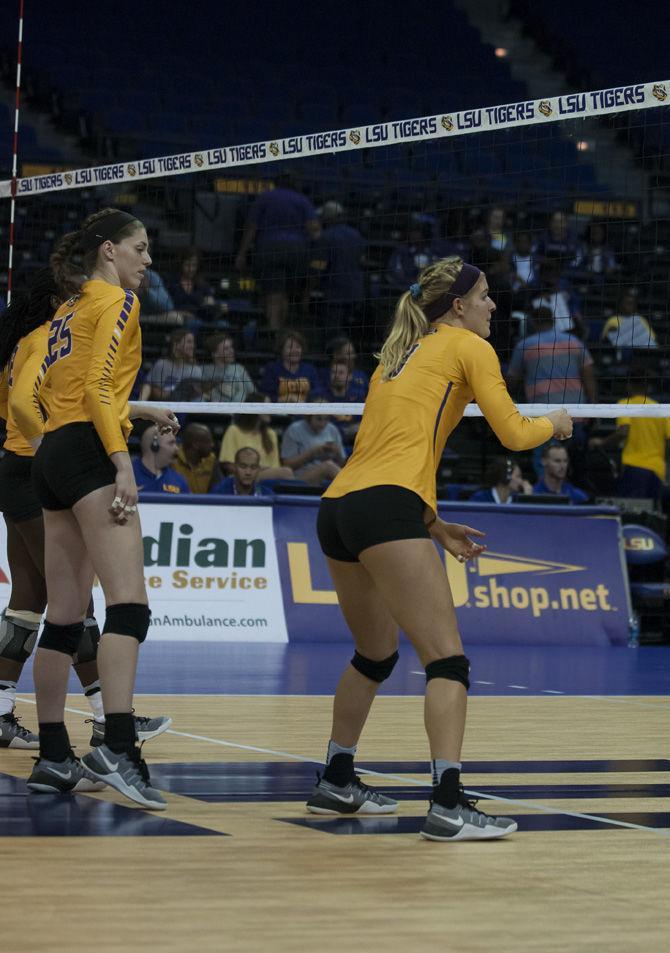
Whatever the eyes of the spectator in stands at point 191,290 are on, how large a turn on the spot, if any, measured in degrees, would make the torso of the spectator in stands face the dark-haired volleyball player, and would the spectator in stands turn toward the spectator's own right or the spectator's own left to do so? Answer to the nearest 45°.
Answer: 0° — they already face them

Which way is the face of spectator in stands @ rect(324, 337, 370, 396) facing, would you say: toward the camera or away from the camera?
toward the camera

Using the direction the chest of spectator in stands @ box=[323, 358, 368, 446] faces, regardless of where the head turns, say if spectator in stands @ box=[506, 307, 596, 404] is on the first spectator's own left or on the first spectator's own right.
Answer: on the first spectator's own left

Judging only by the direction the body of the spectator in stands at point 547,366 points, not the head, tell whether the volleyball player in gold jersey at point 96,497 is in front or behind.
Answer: behind

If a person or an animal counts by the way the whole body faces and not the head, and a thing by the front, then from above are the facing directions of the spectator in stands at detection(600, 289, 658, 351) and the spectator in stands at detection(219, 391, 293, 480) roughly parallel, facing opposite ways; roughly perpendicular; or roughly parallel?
roughly parallel

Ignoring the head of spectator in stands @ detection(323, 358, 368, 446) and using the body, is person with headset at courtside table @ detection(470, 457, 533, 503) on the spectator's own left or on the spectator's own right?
on the spectator's own left

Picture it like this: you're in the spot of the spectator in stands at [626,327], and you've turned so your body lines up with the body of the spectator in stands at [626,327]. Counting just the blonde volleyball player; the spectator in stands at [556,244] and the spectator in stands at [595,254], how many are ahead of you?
1

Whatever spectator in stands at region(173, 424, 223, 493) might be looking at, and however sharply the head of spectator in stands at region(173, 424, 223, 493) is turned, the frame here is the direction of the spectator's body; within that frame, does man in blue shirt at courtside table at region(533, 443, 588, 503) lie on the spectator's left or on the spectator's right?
on the spectator's left

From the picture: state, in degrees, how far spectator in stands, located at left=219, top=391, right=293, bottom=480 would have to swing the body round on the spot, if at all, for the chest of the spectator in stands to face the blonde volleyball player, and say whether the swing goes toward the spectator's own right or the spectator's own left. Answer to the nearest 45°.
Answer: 0° — they already face them

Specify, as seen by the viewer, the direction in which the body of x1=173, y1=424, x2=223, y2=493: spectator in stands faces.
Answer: toward the camera

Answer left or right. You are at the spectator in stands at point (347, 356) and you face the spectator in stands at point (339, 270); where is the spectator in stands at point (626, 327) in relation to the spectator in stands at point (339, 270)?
right

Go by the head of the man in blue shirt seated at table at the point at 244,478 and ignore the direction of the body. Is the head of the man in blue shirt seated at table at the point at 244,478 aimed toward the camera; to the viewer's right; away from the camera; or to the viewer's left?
toward the camera

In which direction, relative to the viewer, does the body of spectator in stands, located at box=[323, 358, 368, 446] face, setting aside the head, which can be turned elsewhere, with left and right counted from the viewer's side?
facing the viewer

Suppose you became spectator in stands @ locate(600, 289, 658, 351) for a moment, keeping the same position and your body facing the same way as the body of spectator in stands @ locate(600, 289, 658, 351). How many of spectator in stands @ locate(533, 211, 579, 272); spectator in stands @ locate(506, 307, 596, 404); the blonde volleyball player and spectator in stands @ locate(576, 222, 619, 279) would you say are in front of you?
2
